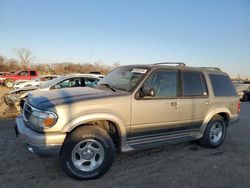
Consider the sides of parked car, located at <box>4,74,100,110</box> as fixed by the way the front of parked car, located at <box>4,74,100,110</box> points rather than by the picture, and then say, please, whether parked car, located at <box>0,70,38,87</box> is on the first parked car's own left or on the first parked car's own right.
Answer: on the first parked car's own right

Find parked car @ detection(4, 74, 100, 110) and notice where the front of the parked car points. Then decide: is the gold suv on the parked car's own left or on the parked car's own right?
on the parked car's own left

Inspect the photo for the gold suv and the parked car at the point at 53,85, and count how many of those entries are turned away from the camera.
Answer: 0

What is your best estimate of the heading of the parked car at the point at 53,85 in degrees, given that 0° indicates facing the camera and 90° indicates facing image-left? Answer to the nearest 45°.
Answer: approximately 45°

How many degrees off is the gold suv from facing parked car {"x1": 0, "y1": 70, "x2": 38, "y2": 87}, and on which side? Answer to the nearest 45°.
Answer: approximately 90° to its right

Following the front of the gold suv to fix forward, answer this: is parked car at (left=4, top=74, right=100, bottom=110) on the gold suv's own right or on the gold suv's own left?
on the gold suv's own right

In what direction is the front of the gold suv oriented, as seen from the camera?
facing the viewer and to the left of the viewer
